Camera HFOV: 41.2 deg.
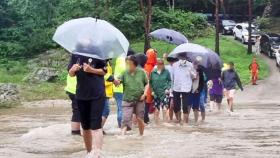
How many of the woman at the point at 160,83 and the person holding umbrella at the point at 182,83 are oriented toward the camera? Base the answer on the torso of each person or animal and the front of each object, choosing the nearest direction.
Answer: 2

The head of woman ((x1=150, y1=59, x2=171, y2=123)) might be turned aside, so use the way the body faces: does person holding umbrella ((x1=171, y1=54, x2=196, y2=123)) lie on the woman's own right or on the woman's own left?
on the woman's own left

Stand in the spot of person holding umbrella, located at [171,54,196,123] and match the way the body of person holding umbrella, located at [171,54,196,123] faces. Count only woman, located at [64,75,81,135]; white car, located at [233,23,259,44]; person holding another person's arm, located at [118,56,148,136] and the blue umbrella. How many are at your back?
2

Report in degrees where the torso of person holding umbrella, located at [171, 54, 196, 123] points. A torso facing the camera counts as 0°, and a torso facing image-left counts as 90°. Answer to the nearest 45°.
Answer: approximately 0°

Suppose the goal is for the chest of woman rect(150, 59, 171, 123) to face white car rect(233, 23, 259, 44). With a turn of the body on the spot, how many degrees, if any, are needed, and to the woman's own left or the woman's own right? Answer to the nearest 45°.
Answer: approximately 180°

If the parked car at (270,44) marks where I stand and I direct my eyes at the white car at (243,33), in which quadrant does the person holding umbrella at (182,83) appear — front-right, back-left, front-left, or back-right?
back-left

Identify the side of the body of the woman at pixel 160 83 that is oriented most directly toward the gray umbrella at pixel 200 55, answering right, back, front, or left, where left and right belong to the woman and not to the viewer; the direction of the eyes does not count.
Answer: left

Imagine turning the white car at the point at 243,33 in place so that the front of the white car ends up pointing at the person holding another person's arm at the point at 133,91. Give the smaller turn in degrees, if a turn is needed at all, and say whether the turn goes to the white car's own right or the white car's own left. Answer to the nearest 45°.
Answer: approximately 45° to the white car's own right
